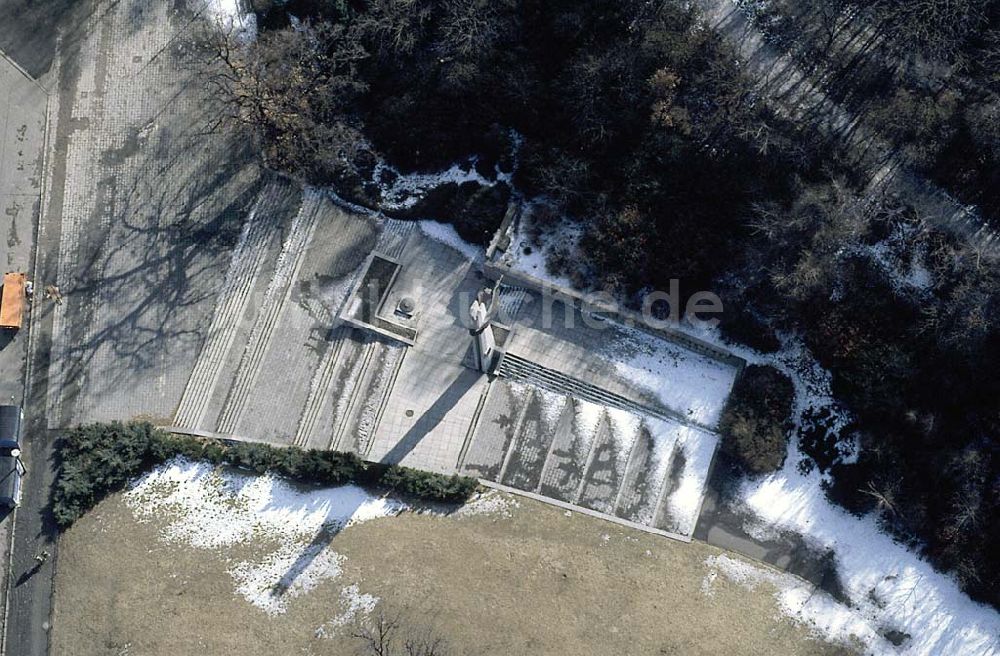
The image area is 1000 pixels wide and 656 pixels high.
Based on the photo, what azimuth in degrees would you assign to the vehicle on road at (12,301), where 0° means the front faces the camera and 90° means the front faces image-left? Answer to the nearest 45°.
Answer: approximately 180°
